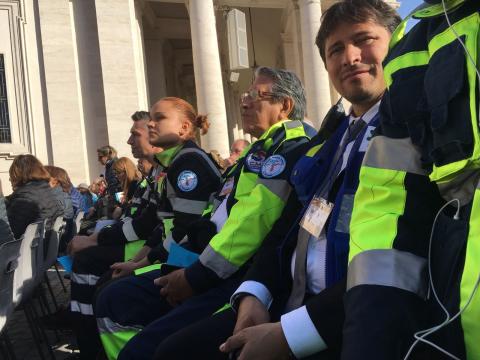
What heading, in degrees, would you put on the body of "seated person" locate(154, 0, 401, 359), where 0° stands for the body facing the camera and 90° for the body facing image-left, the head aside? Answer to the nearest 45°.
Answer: approximately 45°

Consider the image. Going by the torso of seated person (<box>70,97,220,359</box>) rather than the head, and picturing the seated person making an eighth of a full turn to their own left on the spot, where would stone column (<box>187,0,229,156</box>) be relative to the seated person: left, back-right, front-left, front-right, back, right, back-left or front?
back-right

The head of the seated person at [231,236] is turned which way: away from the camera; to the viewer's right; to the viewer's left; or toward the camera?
to the viewer's left

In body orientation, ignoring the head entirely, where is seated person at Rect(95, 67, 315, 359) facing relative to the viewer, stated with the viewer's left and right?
facing to the left of the viewer

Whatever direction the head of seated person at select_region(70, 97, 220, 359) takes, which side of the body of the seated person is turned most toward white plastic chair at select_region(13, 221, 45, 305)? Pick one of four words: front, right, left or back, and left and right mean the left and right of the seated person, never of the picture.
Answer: front

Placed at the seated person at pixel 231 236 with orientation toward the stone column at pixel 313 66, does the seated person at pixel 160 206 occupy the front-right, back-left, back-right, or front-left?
front-left

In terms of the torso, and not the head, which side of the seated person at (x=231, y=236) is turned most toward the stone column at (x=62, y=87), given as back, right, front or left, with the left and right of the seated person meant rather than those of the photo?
right

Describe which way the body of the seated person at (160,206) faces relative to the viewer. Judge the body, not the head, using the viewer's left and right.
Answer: facing to the left of the viewer

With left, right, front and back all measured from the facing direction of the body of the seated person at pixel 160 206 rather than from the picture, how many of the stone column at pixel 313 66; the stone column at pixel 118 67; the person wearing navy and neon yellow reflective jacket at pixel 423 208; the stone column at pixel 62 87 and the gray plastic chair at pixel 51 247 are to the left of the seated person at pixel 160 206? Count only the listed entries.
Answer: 1

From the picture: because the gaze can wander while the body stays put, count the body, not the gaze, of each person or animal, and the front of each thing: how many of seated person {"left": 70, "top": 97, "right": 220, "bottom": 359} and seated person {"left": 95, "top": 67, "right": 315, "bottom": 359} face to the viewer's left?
2

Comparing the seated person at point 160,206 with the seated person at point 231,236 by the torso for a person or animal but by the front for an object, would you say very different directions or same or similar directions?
same or similar directions

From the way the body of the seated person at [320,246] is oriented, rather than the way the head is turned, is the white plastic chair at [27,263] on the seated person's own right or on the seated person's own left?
on the seated person's own right

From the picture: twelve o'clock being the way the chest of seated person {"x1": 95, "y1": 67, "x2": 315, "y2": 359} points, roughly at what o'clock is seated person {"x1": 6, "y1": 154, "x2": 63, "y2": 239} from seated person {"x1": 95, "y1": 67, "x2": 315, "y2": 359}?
seated person {"x1": 6, "y1": 154, "x2": 63, "y2": 239} is roughly at 2 o'clock from seated person {"x1": 95, "y1": 67, "x2": 315, "y2": 359}.

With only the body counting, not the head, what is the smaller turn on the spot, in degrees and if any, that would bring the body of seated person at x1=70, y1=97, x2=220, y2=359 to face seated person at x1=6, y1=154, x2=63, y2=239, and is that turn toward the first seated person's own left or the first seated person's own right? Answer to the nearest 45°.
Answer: approximately 45° to the first seated person's own right
